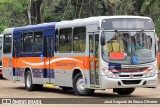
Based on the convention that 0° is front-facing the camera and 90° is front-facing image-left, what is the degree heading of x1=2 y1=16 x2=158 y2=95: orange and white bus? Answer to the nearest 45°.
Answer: approximately 315°
